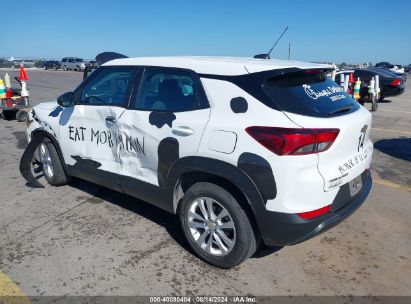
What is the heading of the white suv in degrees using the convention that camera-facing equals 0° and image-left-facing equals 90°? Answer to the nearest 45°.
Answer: approximately 135°

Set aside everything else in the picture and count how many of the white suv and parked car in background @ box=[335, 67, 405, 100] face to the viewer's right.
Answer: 0

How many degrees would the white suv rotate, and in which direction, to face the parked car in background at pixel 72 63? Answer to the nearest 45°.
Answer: approximately 45° to its right

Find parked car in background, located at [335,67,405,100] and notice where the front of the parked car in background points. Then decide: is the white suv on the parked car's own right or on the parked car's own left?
on the parked car's own left

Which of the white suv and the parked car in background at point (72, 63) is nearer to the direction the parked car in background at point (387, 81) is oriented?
the parked car in background

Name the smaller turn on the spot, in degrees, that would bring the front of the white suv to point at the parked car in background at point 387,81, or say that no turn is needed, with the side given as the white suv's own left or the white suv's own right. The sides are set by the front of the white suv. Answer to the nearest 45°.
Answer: approximately 90° to the white suv's own right

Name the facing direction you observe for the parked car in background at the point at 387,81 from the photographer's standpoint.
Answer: facing away from the viewer and to the left of the viewer

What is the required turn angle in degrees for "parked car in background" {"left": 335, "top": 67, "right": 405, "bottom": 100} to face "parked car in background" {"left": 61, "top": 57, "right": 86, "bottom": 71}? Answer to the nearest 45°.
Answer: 0° — it already faces it
